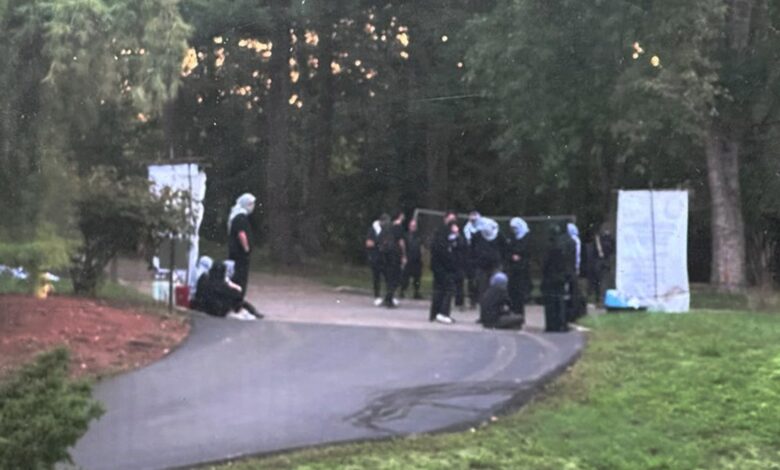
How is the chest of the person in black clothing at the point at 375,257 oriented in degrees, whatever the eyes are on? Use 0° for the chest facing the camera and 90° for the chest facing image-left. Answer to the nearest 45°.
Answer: approximately 270°

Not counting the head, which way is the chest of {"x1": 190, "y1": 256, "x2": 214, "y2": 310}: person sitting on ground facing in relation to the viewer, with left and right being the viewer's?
facing to the right of the viewer

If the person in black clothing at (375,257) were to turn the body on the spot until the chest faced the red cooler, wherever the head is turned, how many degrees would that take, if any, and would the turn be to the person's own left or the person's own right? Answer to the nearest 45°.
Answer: approximately 135° to the person's own right

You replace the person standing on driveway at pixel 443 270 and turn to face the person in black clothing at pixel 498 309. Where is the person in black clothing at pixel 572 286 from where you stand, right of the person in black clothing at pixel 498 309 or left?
left

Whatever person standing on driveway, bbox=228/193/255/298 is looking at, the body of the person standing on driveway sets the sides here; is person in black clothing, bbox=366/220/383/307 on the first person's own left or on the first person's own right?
on the first person's own left

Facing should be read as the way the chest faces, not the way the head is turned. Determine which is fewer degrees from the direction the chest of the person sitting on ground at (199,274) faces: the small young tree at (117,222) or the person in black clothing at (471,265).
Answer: the person in black clothing
